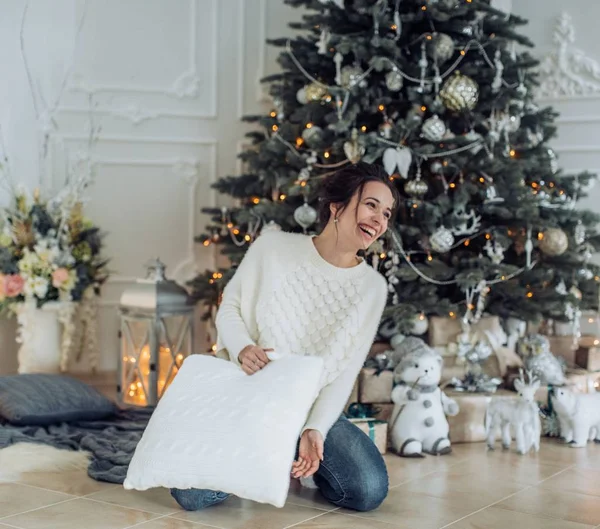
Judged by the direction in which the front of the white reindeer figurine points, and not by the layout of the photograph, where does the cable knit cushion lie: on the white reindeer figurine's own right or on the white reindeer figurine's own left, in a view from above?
on the white reindeer figurine's own right

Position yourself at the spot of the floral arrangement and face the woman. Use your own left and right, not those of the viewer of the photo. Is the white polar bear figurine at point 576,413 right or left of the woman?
left

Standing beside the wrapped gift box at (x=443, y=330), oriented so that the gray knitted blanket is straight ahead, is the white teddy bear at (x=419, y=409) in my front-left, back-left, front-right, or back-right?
front-left

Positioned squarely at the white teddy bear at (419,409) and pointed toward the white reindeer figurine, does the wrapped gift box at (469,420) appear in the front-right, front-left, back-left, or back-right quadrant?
front-left

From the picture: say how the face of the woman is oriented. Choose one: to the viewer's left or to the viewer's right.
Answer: to the viewer's right

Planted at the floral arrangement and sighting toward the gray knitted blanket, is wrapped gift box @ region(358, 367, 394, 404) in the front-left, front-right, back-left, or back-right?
front-left
